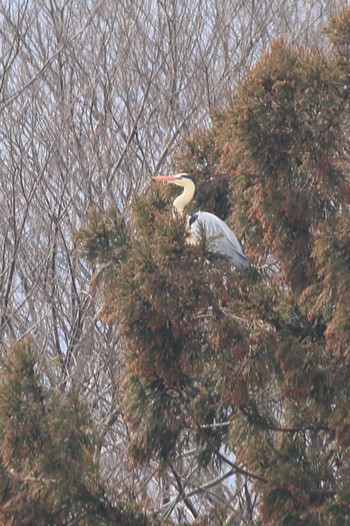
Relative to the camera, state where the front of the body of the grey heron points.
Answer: to the viewer's left

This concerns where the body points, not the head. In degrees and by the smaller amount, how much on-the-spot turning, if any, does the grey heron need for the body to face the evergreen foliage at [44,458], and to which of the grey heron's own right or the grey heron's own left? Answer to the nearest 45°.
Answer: approximately 45° to the grey heron's own left
